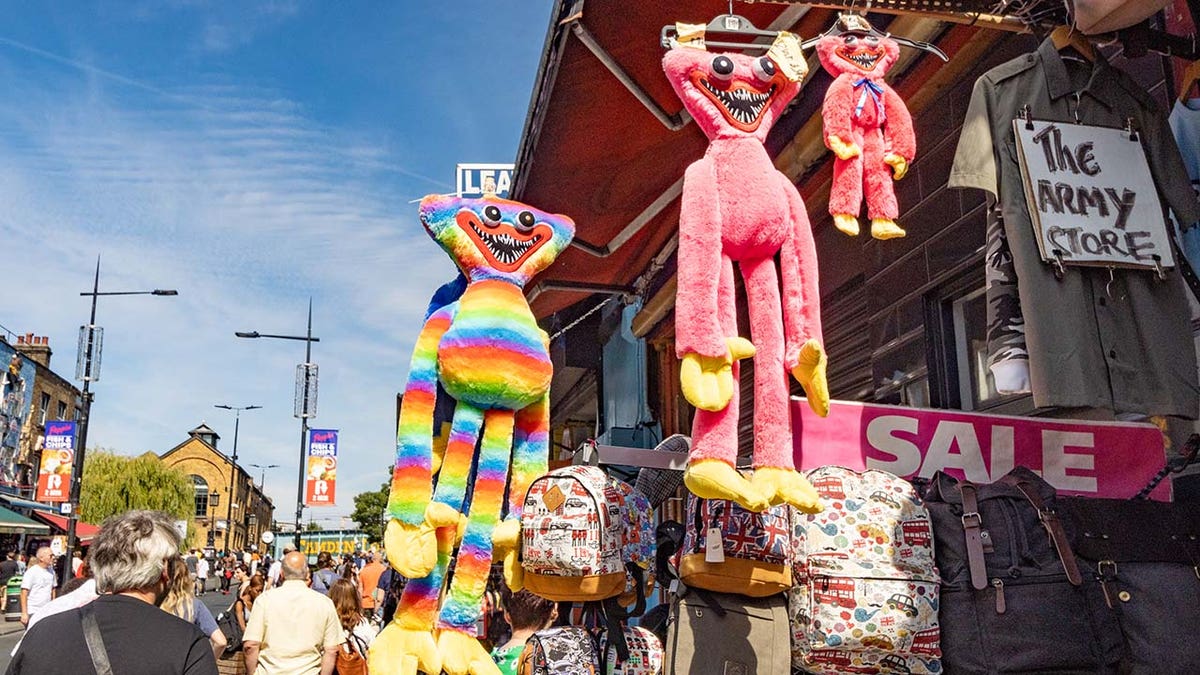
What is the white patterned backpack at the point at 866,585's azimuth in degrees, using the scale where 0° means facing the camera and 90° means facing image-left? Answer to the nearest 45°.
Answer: approximately 0°

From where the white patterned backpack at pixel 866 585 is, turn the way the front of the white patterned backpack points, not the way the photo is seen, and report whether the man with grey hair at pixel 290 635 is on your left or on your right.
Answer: on your right

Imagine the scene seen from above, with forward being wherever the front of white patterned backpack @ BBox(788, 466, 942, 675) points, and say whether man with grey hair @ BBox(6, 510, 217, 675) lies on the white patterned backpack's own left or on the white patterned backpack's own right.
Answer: on the white patterned backpack's own right

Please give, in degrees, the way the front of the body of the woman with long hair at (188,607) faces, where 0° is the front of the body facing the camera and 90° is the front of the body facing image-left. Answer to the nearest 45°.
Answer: approximately 180°

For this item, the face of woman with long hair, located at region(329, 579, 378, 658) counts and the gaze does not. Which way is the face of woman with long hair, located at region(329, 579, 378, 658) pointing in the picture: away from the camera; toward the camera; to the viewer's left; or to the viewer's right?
away from the camera

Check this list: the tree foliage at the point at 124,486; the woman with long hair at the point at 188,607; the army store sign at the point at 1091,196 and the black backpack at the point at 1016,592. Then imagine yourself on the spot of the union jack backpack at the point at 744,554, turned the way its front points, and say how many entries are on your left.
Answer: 2

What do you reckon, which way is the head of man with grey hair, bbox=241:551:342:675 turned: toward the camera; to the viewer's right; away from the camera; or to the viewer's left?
away from the camera

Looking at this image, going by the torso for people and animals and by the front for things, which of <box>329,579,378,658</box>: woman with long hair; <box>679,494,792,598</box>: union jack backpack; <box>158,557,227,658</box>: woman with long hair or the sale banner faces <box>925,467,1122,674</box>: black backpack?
the sale banner

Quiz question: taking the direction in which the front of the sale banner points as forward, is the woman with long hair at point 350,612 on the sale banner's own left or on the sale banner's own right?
on the sale banner's own right

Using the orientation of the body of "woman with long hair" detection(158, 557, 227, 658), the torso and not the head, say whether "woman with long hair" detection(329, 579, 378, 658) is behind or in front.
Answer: in front
